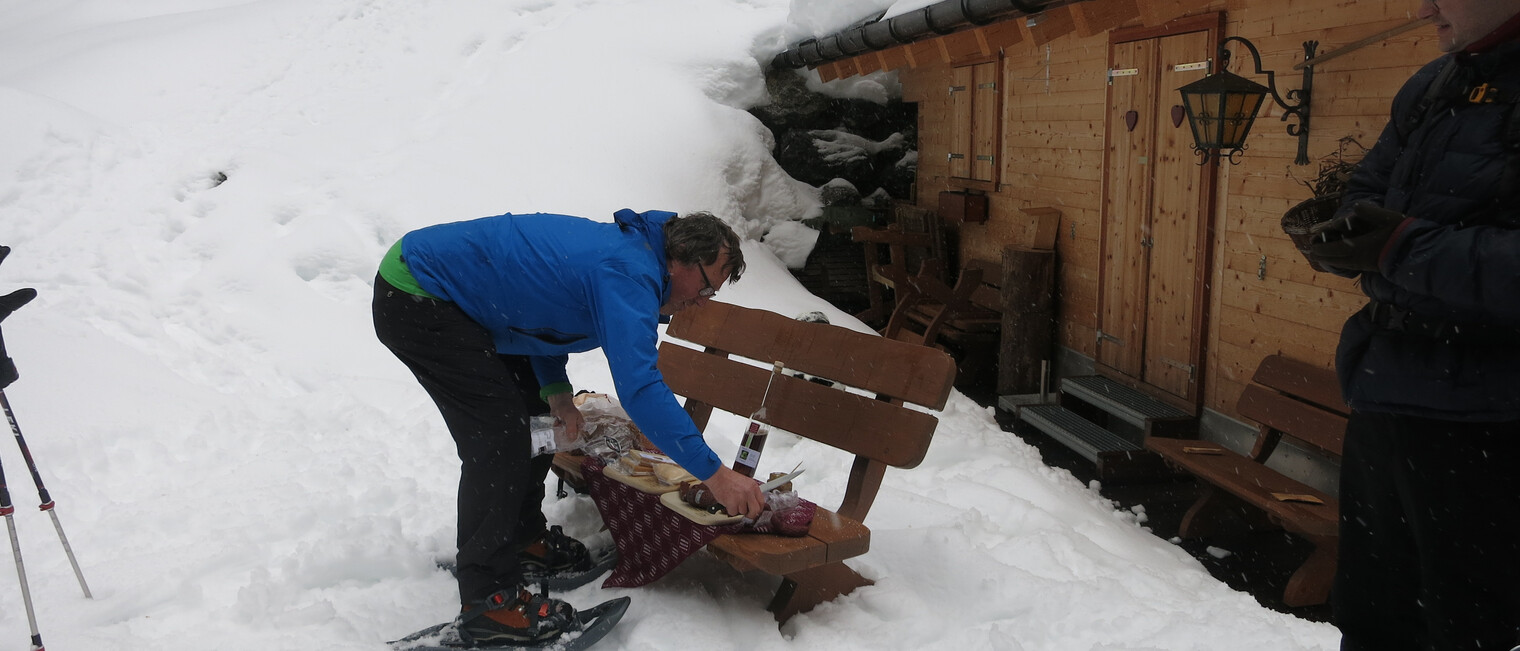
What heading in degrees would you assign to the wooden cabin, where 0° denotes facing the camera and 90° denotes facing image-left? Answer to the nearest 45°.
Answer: approximately 45°

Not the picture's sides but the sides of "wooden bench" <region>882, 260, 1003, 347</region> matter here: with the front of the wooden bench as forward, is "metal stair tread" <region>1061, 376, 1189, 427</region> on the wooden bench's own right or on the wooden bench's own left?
on the wooden bench's own left

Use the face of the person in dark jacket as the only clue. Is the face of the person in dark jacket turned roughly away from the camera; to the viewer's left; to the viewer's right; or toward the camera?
to the viewer's left

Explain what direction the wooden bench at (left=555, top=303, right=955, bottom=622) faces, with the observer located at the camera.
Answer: facing the viewer and to the left of the viewer

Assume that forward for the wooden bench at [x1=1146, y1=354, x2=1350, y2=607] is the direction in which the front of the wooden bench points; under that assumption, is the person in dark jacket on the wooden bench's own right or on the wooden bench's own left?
on the wooden bench's own left

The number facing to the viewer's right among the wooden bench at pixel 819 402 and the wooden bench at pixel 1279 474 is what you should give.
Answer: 0

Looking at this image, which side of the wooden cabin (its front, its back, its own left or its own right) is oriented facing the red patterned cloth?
front

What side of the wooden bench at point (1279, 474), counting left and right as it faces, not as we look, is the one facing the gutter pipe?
right

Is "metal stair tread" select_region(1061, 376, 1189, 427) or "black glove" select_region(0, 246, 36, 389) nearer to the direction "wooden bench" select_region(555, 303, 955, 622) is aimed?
the black glove

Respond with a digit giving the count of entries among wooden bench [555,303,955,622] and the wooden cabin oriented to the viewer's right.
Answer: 0

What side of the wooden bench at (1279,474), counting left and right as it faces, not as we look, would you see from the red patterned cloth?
front

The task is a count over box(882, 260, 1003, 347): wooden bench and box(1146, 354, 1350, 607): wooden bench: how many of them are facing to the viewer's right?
0

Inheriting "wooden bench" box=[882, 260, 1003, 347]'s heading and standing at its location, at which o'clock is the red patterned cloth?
The red patterned cloth is roughly at 11 o'clock from the wooden bench.

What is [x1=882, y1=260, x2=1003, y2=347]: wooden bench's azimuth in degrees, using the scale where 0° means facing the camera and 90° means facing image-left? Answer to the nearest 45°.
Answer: approximately 45°

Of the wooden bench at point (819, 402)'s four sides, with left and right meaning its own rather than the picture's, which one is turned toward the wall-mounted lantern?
back
